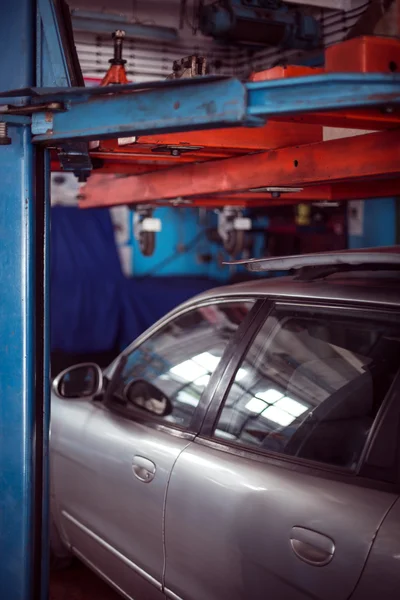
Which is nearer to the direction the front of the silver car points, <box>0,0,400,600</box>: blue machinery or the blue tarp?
the blue tarp

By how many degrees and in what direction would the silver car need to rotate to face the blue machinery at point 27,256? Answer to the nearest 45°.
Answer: approximately 90° to its left

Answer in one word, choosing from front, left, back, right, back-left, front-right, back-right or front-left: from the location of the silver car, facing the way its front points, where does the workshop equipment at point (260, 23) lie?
front-right

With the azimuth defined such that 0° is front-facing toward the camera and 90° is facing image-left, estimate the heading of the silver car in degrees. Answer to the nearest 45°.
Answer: approximately 135°

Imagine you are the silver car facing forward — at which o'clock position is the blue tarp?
The blue tarp is roughly at 1 o'clock from the silver car.
